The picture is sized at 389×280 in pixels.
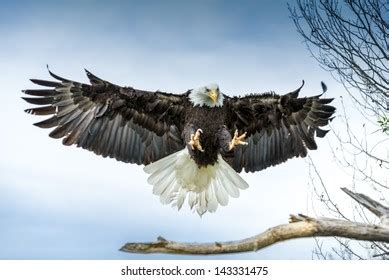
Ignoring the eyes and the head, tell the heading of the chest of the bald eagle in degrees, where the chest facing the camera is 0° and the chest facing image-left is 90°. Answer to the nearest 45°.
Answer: approximately 0°
